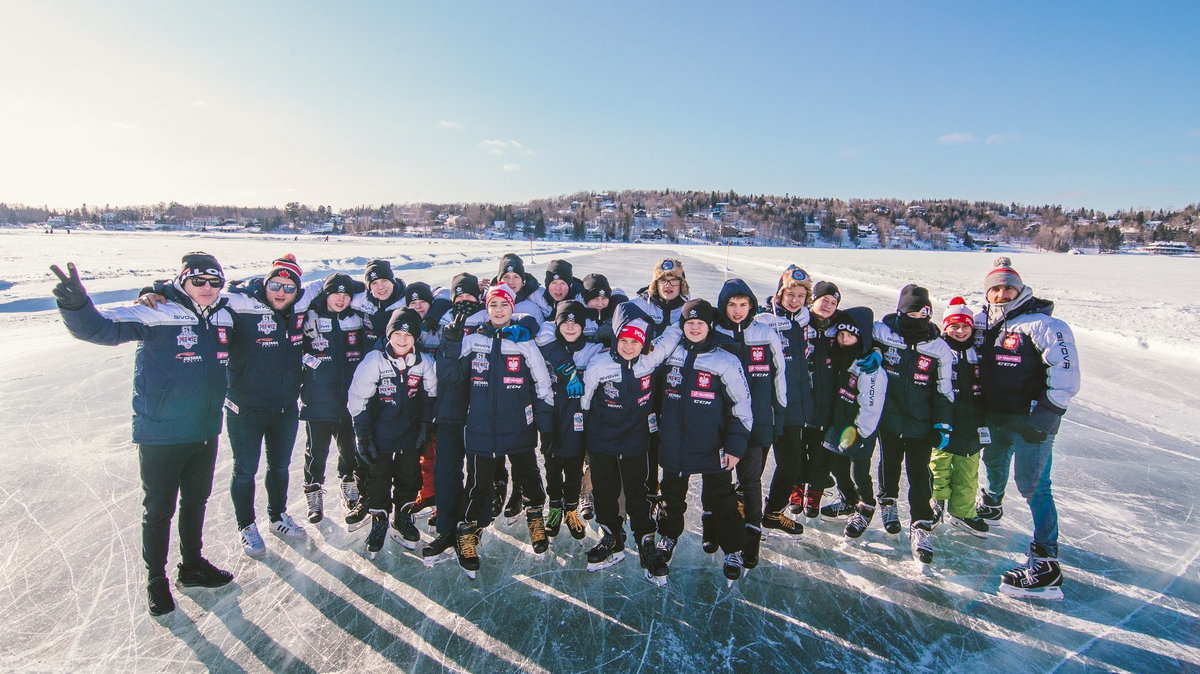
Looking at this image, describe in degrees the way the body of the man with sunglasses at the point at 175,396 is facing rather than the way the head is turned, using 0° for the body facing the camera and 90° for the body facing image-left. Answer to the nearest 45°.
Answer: approximately 315°
